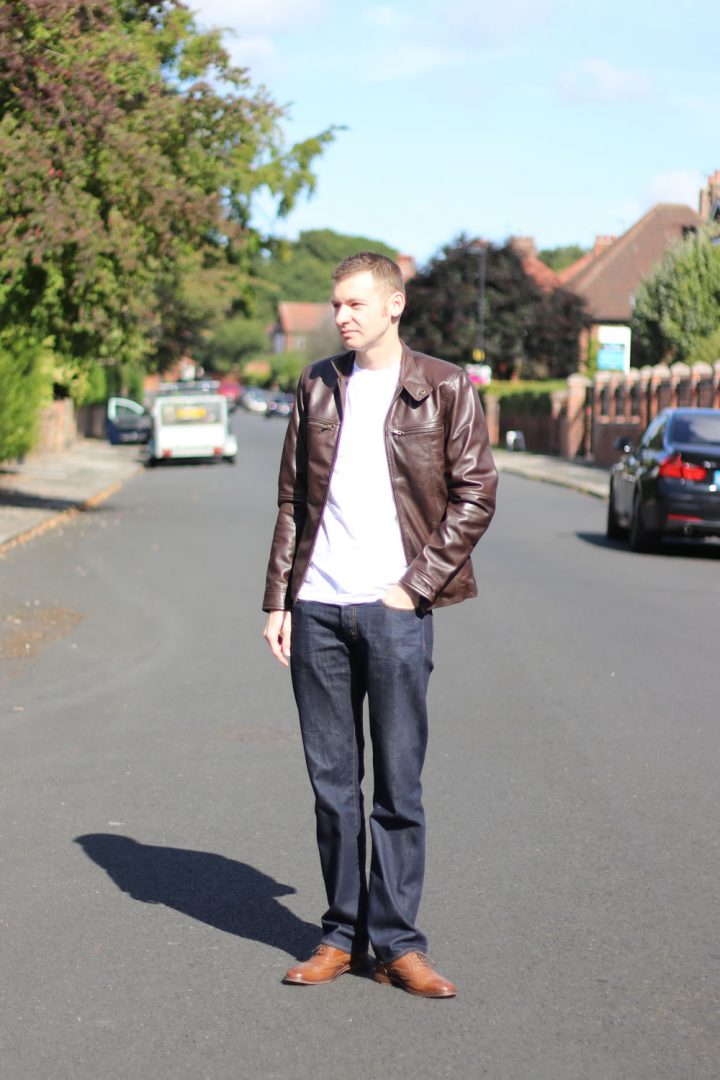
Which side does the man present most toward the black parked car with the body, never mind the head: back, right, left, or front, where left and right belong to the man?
back

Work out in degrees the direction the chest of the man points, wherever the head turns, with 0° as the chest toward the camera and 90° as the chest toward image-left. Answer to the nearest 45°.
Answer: approximately 0°

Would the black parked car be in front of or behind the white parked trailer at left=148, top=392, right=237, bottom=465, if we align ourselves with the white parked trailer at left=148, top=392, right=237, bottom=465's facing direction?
behind

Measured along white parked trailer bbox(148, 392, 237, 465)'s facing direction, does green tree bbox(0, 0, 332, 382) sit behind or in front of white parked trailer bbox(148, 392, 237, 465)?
behind

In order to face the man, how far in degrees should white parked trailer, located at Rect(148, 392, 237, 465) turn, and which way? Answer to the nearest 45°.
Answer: approximately 180°

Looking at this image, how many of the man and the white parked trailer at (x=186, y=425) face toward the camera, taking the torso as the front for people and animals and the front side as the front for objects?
1

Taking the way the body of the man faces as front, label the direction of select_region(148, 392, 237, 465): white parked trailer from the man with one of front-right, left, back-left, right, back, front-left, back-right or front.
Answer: back

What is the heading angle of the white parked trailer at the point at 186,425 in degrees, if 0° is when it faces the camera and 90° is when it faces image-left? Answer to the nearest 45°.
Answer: approximately 180°

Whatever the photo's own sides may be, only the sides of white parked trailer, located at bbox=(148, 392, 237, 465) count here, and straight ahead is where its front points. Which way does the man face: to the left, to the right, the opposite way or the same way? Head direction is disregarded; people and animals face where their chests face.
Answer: the opposite way

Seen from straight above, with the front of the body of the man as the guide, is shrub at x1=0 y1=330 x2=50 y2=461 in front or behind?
behind
